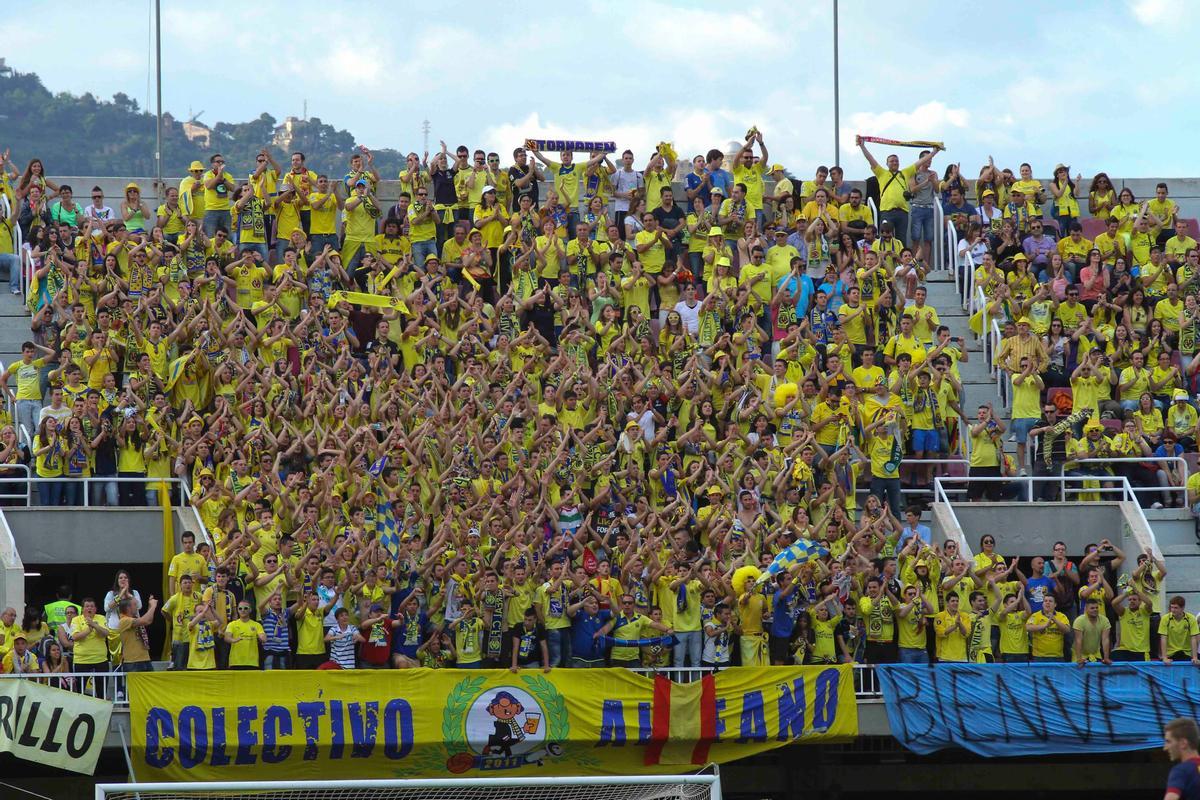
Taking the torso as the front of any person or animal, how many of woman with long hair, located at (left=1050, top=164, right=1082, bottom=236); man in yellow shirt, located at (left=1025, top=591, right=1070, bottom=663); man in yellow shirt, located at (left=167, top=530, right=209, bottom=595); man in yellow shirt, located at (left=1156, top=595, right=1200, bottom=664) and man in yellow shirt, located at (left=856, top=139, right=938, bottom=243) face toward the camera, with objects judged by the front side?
5

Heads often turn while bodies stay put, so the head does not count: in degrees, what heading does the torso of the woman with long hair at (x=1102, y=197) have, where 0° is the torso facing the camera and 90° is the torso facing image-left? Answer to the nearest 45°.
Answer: approximately 0°

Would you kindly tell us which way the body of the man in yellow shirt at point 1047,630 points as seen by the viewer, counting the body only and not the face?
toward the camera

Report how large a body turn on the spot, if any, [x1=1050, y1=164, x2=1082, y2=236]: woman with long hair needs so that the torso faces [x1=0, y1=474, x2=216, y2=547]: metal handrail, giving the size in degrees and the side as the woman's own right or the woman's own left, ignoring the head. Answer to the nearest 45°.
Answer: approximately 45° to the woman's own right

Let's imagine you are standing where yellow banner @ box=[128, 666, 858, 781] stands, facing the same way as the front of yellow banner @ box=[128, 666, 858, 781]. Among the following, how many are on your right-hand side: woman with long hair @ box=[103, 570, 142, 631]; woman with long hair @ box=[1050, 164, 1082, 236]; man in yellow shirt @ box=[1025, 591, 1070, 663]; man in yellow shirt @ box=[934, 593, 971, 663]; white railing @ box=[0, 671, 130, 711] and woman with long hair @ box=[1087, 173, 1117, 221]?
2

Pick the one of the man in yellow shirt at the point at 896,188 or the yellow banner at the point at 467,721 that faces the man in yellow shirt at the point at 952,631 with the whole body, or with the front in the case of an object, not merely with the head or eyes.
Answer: the man in yellow shirt at the point at 896,188

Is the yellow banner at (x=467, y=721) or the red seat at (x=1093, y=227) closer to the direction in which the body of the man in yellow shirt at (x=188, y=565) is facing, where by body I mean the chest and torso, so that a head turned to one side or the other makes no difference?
the yellow banner

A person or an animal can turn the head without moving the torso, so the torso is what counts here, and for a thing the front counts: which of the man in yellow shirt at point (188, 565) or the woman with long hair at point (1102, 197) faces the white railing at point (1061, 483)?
the woman with long hair

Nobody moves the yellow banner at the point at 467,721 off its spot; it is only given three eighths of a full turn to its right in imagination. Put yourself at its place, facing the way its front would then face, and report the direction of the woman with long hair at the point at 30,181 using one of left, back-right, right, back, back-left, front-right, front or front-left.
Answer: front

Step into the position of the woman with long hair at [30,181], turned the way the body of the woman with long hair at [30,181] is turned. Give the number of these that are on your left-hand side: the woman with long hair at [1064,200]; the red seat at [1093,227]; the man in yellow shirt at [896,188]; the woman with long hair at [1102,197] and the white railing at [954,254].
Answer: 5

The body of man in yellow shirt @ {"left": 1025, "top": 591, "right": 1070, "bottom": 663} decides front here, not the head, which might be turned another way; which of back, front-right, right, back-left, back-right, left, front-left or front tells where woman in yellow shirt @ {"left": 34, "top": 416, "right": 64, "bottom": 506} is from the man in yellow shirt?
right

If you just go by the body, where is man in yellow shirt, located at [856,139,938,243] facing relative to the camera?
toward the camera

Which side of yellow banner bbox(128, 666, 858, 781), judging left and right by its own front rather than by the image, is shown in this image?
front

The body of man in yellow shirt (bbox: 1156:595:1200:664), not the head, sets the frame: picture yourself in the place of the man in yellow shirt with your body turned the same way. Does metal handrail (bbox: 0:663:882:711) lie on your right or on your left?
on your right

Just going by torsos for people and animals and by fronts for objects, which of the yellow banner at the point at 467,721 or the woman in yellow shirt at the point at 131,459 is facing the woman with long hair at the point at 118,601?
the woman in yellow shirt

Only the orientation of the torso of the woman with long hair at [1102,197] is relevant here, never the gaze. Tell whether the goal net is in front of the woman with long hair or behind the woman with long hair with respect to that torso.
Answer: in front

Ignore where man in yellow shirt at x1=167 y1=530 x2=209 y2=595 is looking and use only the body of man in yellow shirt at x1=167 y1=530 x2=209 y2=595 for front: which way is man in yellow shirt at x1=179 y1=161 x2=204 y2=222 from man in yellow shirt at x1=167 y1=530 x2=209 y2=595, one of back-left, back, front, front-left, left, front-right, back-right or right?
back
